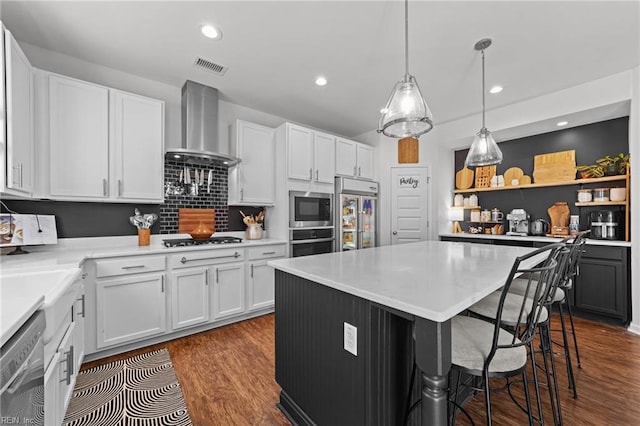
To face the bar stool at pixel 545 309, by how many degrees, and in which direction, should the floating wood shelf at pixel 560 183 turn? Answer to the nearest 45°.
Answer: approximately 45° to its left

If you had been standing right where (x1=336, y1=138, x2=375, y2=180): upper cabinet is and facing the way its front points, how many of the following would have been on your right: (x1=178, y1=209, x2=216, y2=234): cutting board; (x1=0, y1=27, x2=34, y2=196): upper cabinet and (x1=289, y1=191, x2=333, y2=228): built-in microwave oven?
3

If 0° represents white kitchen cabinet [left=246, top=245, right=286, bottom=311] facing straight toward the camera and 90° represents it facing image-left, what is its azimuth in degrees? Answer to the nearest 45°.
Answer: approximately 315°

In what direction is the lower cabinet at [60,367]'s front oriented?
to the viewer's right

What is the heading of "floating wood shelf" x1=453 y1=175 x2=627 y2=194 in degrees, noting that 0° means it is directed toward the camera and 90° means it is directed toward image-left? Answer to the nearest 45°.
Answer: approximately 45°
